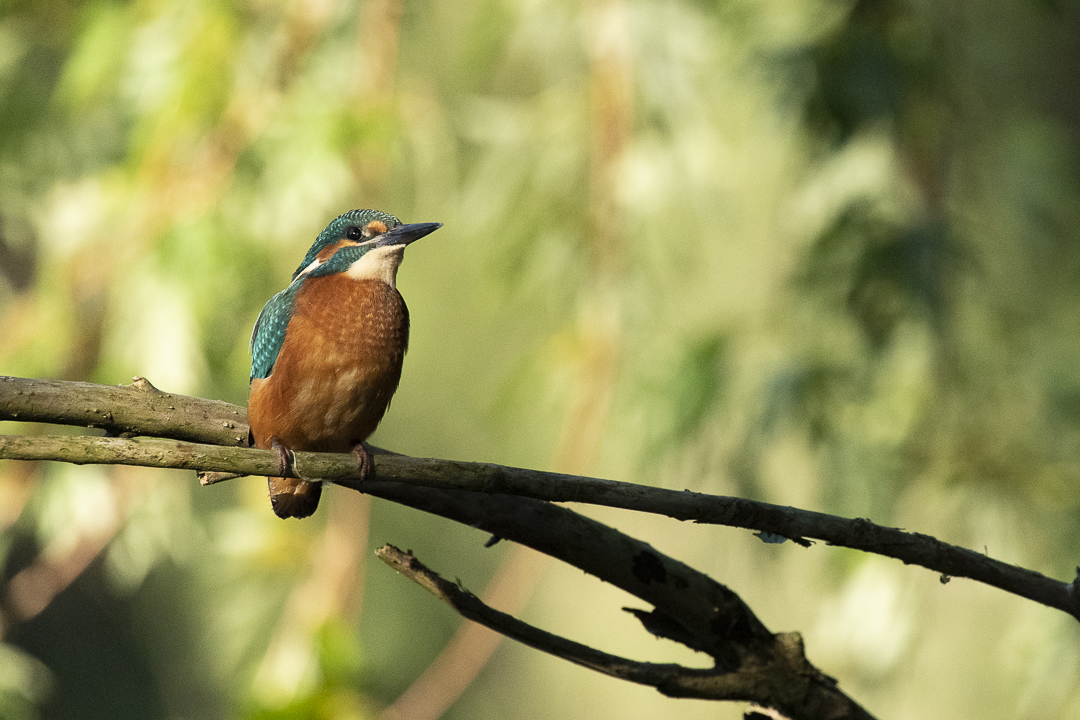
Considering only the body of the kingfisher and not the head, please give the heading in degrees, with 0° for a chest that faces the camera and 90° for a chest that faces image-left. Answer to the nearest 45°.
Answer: approximately 315°
